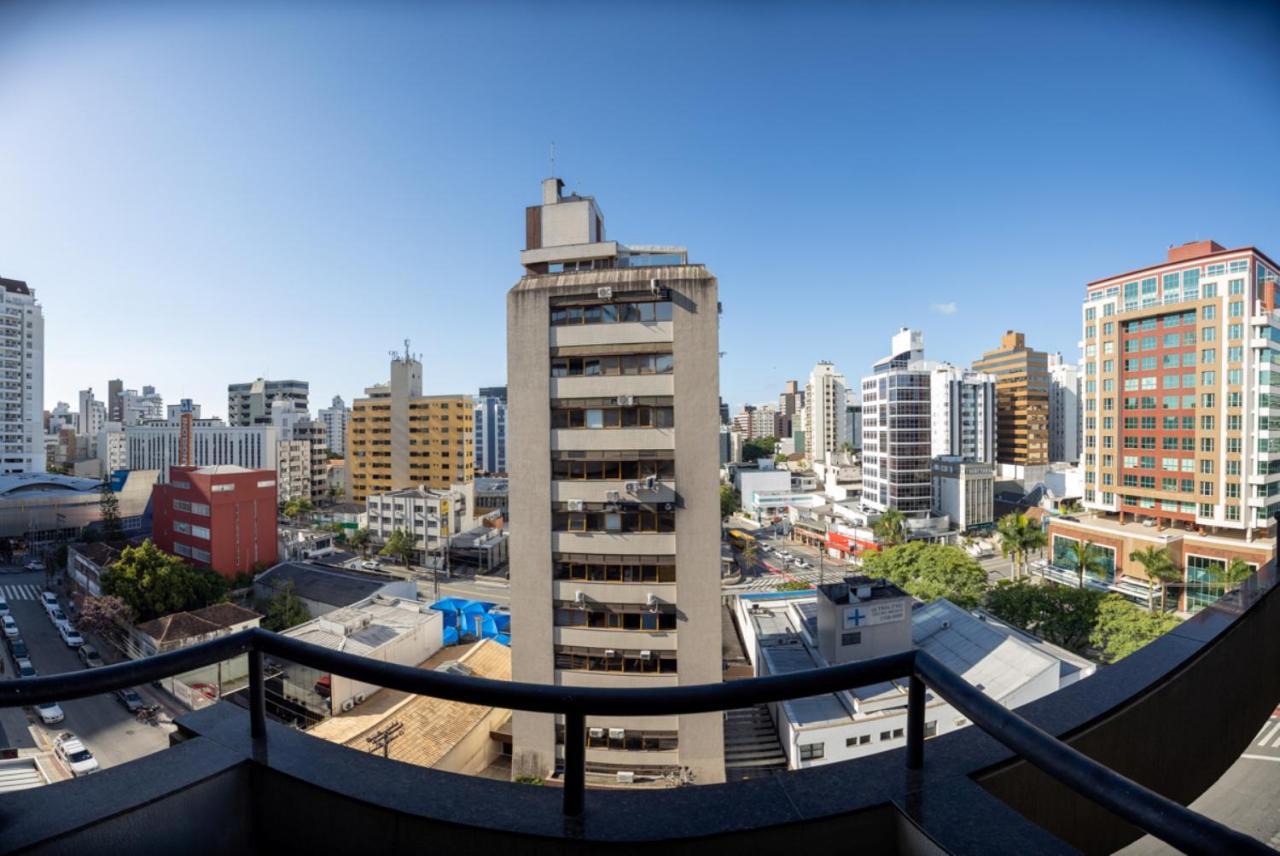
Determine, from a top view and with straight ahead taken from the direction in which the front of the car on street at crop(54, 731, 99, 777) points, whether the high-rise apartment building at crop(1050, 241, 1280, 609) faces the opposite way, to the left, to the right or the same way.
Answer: the opposite way

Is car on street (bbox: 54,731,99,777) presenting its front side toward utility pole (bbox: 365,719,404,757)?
no

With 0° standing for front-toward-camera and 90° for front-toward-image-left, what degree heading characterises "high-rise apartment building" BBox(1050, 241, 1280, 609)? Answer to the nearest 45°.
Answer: approximately 45°

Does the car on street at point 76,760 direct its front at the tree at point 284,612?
no

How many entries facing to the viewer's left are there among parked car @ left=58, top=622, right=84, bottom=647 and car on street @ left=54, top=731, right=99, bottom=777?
0

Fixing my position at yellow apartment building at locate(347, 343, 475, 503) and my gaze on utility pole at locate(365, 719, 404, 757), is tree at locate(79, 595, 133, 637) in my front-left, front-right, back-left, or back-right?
front-right

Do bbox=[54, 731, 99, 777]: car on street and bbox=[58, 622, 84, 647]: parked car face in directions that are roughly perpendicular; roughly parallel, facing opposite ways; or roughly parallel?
roughly parallel
